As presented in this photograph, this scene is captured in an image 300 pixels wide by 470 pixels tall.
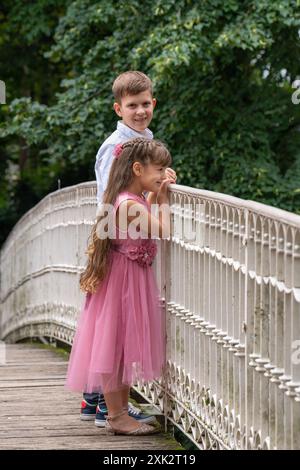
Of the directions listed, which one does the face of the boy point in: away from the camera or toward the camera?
toward the camera

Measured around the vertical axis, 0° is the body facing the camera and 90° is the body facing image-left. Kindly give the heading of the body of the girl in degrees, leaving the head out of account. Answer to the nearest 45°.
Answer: approximately 270°
